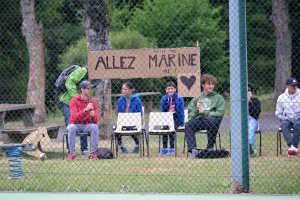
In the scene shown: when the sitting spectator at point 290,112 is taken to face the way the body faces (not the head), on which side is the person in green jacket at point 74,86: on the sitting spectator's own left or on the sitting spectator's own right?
on the sitting spectator's own right

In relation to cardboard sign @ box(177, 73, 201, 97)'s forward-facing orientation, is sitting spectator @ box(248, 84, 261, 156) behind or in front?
behind

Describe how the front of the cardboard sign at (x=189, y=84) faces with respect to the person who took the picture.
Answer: facing the viewer

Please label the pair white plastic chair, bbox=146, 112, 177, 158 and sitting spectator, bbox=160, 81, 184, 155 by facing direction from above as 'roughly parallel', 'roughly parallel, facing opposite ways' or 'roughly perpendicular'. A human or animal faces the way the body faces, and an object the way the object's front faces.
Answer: roughly parallel

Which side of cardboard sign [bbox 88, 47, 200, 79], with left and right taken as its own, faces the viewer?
front

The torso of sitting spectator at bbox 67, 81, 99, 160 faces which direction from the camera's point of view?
toward the camera

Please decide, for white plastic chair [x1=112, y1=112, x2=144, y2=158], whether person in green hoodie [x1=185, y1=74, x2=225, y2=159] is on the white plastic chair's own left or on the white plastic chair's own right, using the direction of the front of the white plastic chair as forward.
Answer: on the white plastic chair's own left

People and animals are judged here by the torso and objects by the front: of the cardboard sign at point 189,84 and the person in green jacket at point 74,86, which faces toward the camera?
the cardboard sign

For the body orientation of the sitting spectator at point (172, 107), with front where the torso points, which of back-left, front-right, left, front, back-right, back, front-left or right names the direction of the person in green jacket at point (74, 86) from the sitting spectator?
right

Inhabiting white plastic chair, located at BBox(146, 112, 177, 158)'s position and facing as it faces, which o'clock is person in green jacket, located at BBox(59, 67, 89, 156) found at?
The person in green jacket is roughly at 3 o'clock from the white plastic chair.
